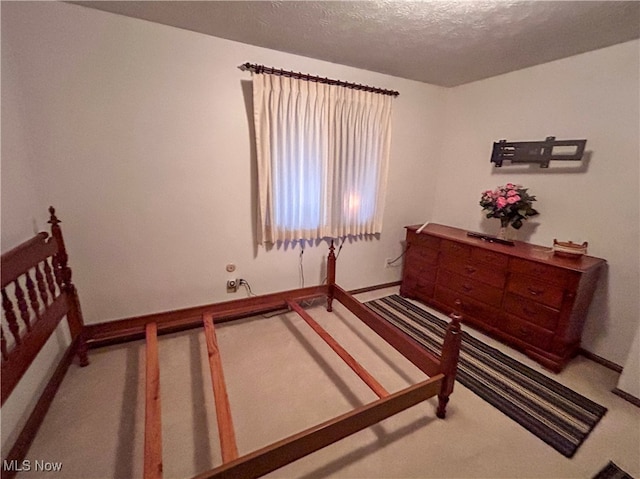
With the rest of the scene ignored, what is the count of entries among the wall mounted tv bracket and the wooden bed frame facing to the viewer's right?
1

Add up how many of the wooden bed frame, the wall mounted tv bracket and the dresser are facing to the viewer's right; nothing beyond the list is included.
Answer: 1

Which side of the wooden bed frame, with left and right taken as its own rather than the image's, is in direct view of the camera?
right

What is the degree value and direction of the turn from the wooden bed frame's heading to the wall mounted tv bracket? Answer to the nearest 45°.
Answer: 0° — it already faces it

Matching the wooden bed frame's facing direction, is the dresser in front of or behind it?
in front

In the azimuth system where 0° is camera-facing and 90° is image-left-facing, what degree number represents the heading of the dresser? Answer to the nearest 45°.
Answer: approximately 45°

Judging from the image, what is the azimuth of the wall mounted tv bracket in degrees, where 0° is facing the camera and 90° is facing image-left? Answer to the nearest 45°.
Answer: approximately 45°

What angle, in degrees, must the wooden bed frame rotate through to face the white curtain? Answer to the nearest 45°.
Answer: approximately 45° to its left
